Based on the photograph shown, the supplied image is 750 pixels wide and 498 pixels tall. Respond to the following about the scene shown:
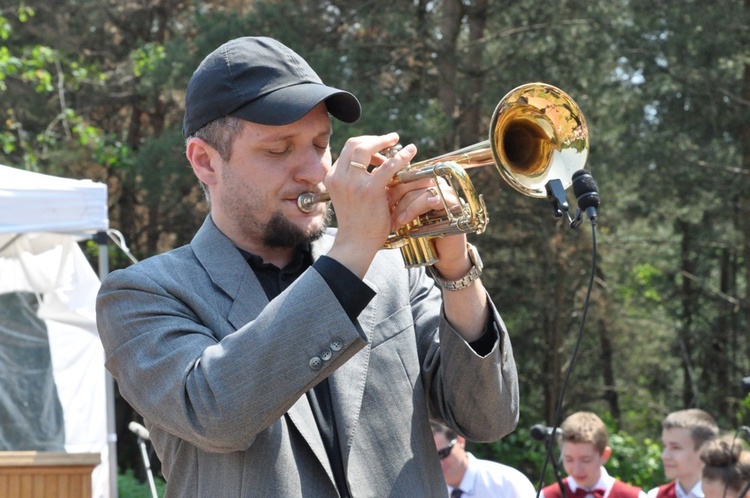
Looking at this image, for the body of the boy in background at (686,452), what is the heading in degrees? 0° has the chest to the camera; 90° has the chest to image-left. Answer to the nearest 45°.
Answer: approximately 45°

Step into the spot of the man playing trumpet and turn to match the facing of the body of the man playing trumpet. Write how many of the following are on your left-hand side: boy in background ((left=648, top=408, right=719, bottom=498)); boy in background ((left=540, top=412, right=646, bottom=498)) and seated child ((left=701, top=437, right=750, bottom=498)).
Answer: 3

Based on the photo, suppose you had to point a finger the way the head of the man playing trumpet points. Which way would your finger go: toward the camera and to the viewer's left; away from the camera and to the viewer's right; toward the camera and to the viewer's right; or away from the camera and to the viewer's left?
toward the camera and to the viewer's right

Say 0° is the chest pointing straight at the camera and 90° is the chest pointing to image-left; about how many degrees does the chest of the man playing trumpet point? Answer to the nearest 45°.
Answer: approximately 315°

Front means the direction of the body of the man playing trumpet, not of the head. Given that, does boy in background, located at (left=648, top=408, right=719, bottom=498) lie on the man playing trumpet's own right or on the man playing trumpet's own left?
on the man playing trumpet's own left
